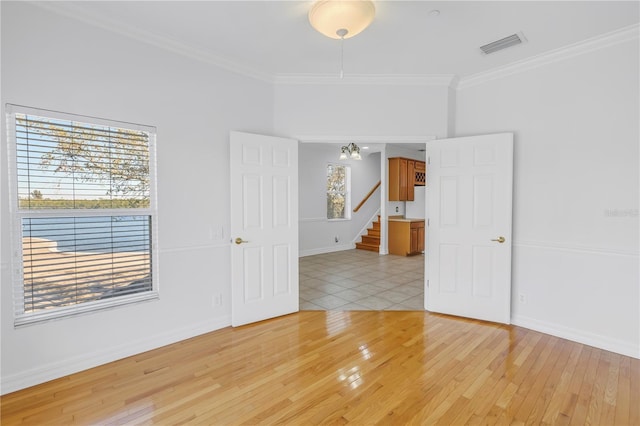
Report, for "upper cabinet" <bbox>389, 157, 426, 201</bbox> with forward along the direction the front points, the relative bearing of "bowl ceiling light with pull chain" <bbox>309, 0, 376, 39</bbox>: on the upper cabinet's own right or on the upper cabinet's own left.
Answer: on the upper cabinet's own right

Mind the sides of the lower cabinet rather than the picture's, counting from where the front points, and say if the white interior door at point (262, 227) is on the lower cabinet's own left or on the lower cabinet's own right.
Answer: on the lower cabinet's own right

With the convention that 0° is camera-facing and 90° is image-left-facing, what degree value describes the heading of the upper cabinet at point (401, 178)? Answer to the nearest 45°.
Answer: approximately 315°

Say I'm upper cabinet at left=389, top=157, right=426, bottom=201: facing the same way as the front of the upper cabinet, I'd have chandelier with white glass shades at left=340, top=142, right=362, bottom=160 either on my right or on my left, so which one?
on my right

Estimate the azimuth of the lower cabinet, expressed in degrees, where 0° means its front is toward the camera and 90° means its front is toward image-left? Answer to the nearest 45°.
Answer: approximately 315°
